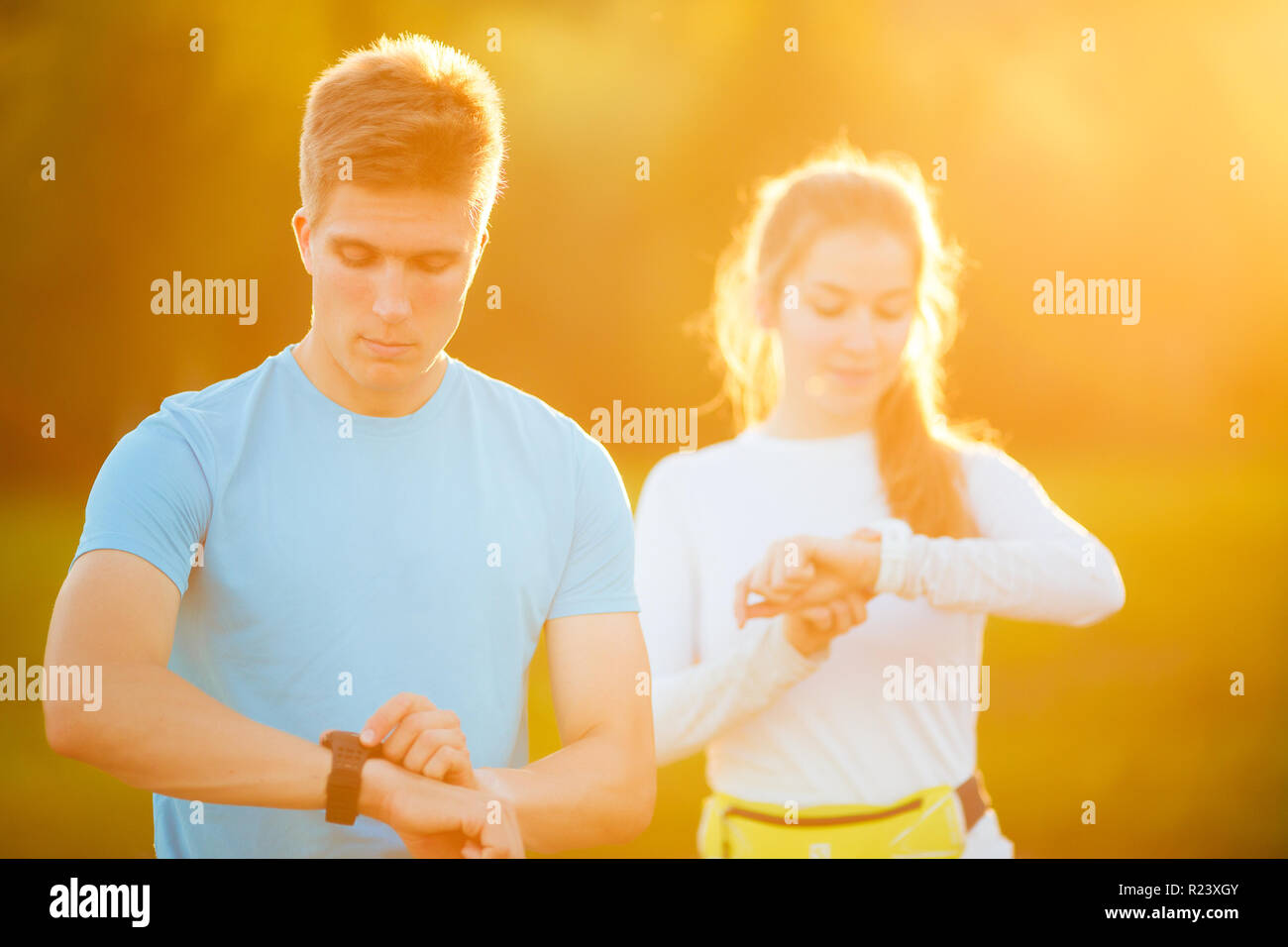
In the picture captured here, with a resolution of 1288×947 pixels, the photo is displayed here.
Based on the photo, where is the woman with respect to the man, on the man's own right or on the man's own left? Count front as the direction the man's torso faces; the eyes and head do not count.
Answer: on the man's own left

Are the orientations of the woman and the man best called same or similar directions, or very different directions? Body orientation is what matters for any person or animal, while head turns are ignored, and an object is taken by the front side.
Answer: same or similar directions

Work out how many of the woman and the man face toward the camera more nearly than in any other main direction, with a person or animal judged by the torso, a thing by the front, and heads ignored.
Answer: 2

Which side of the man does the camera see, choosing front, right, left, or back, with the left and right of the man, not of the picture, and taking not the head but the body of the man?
front

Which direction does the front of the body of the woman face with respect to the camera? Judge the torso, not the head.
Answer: toward the camera

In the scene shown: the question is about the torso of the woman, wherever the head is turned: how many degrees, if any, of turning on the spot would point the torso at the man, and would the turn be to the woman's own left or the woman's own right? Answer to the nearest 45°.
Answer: approximately 45° to the woman's own right
